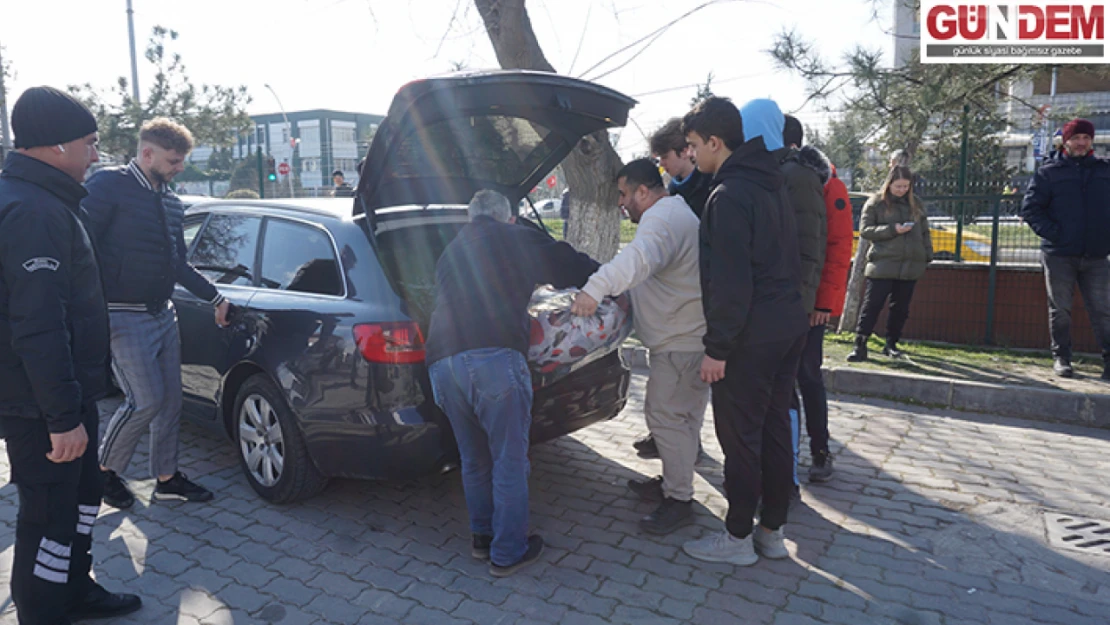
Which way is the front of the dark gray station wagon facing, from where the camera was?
facing away from the viewer and to the left of the viewer

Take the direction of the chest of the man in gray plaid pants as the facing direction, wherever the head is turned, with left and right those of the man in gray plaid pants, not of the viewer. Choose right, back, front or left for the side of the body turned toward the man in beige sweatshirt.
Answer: front

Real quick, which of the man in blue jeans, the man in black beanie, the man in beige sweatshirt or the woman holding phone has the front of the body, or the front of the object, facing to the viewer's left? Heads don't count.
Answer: the man in beige sweatshirt

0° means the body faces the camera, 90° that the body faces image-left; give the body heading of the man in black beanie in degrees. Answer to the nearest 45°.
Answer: approximately 270°

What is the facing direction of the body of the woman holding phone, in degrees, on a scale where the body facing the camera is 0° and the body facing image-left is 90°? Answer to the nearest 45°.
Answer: approximately 0°

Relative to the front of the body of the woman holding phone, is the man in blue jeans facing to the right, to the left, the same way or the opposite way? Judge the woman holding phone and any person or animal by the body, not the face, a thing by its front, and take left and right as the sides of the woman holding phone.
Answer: the opposite way

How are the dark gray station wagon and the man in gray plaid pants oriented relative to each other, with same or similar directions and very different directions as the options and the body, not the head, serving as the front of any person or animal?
very different directions

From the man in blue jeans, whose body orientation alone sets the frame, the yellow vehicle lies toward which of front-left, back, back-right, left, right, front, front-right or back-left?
front

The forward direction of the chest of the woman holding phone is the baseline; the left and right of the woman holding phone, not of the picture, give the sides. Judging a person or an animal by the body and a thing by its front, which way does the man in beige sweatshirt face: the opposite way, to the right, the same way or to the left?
to the right

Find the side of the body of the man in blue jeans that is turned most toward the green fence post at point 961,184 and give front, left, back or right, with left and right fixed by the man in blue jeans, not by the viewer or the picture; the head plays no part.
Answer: front

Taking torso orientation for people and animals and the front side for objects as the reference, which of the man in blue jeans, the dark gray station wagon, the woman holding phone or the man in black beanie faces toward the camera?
the woman holding phone

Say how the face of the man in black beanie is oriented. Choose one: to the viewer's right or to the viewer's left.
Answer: to the viewer's right

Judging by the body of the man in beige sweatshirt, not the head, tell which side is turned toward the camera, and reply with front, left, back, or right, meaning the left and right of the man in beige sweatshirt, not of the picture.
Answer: left

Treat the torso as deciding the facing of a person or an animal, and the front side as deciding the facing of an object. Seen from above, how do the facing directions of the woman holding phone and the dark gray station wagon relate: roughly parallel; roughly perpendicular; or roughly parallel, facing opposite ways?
roughly perpendicular
